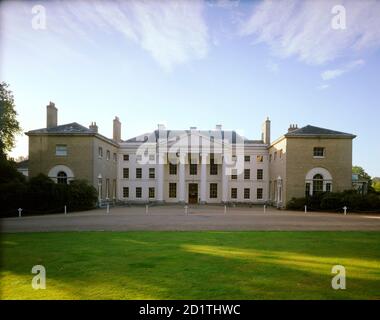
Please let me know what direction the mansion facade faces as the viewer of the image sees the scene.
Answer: facing the viewer
